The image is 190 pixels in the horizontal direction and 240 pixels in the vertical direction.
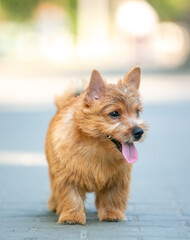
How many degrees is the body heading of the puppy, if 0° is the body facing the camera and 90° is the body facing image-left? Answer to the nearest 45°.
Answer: approximately 315°
